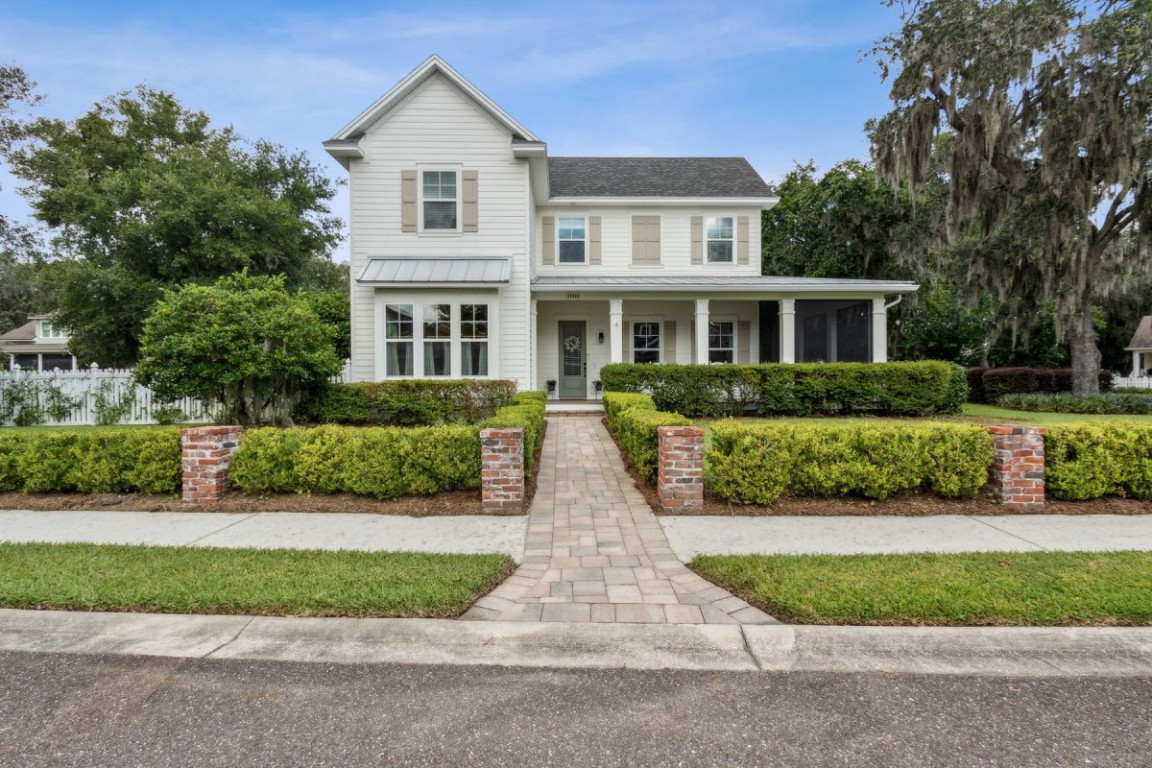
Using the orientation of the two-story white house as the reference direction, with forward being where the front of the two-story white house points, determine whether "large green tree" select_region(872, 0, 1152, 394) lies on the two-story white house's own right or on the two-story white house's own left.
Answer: on the two-story white house's own left

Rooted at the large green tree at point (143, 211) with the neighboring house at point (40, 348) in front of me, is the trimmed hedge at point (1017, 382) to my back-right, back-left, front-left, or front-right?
back-right

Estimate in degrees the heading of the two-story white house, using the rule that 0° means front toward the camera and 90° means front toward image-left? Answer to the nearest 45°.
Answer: approximately 0°

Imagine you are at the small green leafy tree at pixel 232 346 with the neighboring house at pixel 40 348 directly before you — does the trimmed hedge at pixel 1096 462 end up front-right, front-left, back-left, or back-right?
back-right

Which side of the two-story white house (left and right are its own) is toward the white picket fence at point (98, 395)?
right

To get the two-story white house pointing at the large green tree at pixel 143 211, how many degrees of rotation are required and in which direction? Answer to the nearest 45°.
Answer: approximately 90° to its right

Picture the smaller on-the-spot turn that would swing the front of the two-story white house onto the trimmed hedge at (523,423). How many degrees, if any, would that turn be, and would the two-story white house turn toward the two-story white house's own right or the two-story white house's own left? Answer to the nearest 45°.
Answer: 0° — it already faces it

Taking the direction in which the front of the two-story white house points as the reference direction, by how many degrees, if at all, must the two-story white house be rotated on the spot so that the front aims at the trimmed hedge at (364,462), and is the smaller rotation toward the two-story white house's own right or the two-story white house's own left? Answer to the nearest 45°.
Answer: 0° — it already faces it

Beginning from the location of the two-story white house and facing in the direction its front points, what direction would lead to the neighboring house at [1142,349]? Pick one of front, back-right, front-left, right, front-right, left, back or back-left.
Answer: back-left

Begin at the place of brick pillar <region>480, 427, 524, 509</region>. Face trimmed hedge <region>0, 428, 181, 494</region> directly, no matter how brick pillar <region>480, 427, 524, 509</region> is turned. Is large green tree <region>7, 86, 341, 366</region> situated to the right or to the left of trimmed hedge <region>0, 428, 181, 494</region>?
right
